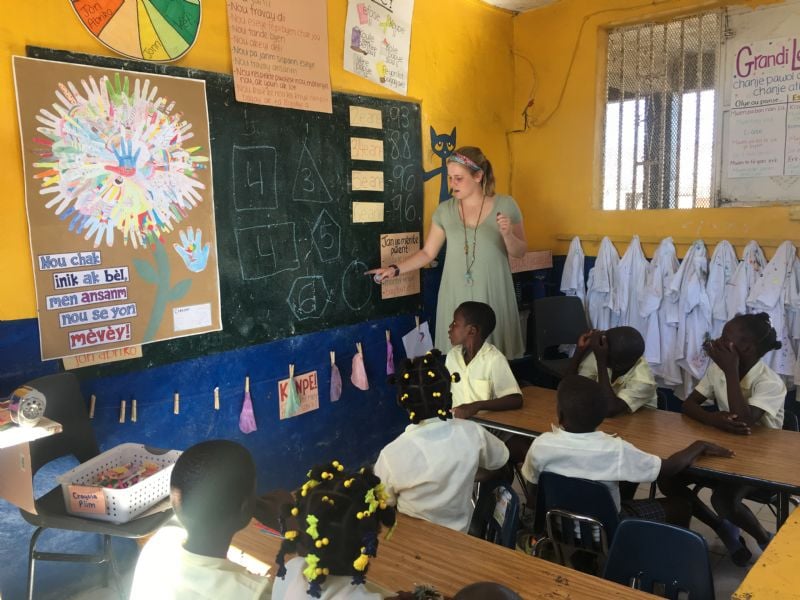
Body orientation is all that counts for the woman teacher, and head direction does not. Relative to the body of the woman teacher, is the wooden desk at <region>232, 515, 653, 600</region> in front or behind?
in front

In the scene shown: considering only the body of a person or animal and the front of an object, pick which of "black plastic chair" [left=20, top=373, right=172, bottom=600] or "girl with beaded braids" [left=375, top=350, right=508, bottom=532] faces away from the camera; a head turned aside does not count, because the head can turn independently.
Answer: the girl with beaded braids

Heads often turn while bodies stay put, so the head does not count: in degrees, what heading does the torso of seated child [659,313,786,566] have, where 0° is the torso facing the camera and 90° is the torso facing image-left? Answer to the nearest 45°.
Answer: approximately 45°

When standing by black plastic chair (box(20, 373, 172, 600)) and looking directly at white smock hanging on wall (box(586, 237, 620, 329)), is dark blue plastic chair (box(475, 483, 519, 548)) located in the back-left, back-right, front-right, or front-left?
front-right

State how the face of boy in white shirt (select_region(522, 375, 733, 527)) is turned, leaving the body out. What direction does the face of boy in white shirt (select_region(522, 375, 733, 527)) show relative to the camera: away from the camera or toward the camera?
away from the camera

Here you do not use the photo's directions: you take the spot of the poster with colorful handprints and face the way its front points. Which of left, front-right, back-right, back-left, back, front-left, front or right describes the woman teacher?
front-left

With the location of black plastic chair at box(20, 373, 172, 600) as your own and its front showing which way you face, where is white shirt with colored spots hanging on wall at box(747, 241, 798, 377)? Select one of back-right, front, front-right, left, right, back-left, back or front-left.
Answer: front-left

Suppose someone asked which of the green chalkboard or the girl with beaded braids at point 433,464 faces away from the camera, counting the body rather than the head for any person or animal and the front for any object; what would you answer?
the girl with beaded braids

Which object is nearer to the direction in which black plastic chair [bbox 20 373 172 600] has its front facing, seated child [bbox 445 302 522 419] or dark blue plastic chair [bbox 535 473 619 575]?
the dark blue plastic chair

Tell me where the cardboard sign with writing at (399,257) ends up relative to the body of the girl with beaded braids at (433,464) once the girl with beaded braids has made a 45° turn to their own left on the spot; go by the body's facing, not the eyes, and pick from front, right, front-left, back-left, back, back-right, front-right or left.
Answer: front-right

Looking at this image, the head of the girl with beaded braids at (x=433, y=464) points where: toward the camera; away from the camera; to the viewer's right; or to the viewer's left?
away from the camera

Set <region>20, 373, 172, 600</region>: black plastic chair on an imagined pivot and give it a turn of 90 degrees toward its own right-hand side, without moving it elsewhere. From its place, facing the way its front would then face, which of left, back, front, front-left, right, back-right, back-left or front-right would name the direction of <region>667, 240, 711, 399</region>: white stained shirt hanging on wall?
back-left

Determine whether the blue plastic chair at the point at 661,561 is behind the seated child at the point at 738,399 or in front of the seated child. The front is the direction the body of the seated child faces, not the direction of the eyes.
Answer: in front
